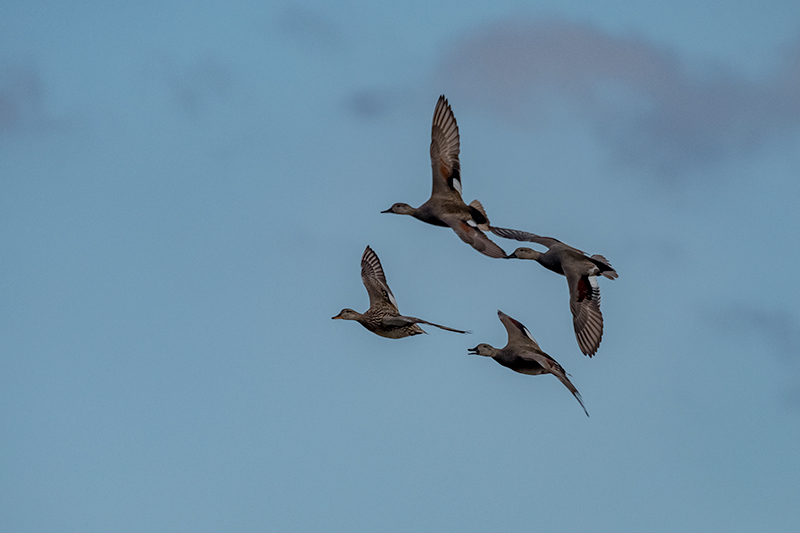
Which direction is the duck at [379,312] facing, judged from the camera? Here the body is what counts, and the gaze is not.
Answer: to the viewer's left

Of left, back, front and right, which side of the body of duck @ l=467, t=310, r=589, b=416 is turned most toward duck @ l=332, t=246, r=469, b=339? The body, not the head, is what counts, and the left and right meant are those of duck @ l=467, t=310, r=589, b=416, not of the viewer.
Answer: front

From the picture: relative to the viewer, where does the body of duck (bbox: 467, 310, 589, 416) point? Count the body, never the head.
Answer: to the viewer's left

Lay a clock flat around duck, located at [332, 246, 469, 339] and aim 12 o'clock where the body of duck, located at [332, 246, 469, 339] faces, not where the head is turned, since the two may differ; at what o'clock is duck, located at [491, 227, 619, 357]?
duck, located at [491, 227, 619, 357] is roughly at 7 o'clock from duck, located at [332, 246, 469, 339].

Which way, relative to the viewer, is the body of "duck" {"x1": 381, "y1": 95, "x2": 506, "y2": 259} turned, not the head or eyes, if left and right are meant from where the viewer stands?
facing to the left of the viewer

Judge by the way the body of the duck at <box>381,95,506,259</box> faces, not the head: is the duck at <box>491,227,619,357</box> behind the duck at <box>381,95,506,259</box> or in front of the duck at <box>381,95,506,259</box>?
behind

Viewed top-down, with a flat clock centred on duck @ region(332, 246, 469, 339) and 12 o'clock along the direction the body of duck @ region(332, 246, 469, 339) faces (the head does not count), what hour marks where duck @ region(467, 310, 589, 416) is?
duck @ region(467, 310, 589, 416) is roughly at 7 o'clock from duck @ region(332, 246, 469, 339).

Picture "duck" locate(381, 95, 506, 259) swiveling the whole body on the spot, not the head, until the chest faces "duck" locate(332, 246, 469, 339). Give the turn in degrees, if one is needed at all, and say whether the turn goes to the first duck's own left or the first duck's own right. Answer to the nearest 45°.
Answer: approximately 45° to the first duck's own right
